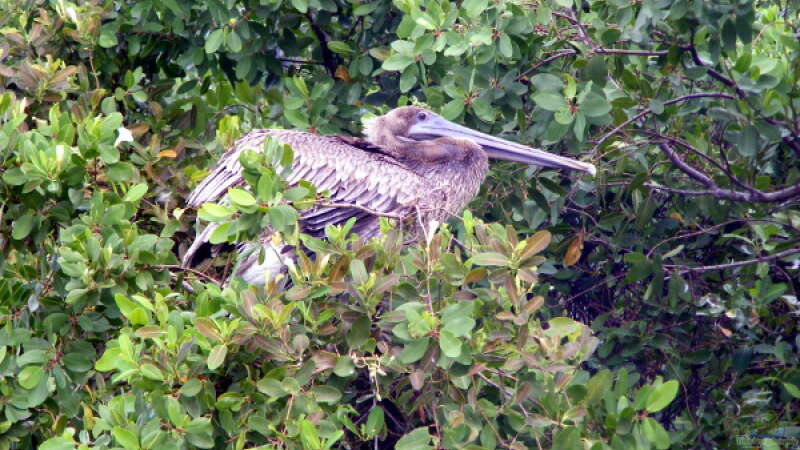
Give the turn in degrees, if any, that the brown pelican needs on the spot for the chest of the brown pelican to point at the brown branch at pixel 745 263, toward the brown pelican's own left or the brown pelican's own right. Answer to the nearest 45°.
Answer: approximately 45° to the brown pelican's own right

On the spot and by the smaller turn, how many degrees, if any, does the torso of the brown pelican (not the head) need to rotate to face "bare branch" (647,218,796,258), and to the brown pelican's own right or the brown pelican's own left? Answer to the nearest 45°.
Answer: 0° — it already faces it

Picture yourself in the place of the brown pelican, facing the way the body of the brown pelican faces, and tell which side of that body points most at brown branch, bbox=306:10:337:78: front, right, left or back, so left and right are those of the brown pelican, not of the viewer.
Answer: left

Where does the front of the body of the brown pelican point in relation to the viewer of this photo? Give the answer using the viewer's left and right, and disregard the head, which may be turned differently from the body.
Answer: facing to the right of the viewer
